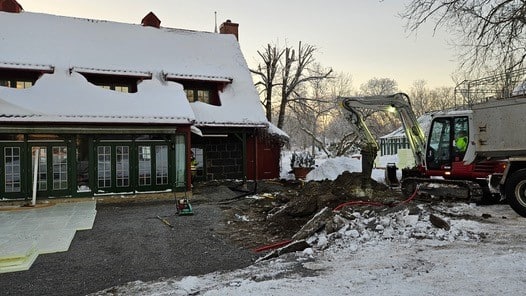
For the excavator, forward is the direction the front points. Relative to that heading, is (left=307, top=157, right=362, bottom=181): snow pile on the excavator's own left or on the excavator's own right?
on the excavator's own right

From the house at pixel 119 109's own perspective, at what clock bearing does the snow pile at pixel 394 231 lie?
The snow pile is roughly at 11 o'clock from the house.

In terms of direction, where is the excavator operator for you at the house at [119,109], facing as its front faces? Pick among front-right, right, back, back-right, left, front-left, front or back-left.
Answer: front-left

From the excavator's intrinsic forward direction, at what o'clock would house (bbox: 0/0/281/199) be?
The house is roughly at 12 o'clock from the excavator.

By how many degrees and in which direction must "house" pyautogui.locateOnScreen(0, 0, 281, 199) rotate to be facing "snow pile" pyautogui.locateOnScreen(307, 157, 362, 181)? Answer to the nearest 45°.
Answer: approximately 90° to its left

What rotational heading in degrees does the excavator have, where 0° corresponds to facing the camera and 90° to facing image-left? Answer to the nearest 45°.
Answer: approximately 90°

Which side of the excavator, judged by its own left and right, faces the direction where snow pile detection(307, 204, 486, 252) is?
left

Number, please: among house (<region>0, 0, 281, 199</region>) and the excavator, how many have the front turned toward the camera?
1

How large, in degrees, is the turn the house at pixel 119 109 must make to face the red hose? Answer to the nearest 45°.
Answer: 0° — it already faces it

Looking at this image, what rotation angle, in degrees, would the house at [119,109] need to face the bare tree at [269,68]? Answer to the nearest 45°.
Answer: approximately 135° to its left

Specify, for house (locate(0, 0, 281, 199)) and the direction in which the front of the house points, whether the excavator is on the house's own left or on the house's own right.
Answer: on the house's own left
